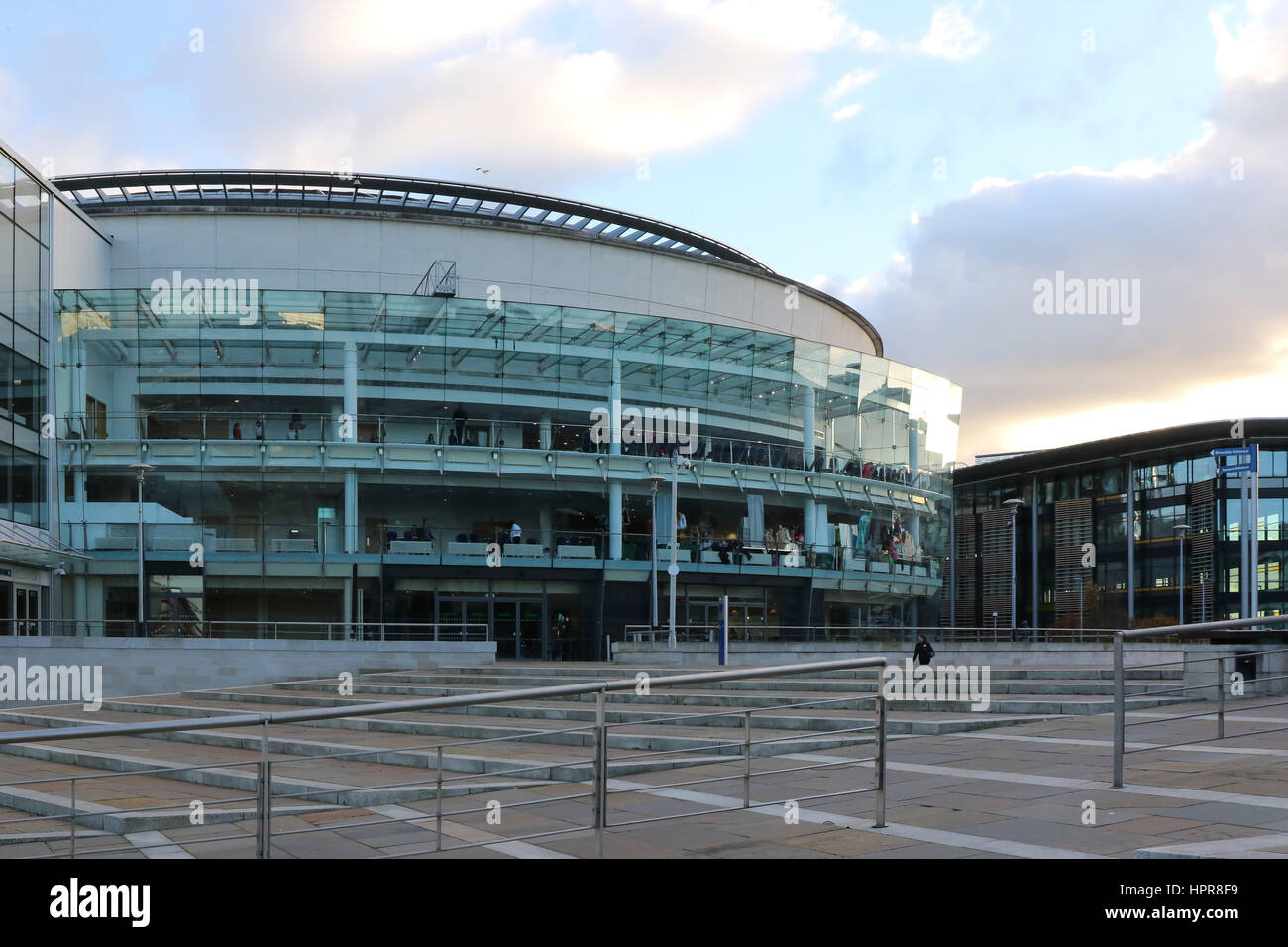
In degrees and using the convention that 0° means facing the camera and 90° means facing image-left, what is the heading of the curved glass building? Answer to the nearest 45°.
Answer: approximately 0°

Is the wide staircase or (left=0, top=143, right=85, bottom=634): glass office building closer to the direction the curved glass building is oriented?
the wide staircase

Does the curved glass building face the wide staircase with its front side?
yes

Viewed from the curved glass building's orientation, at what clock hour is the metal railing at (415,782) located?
The metal railing is roughly at 12 o'clock from the curved glass building.
